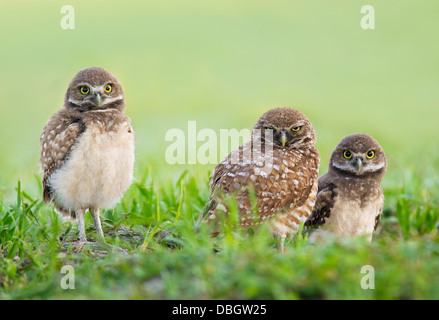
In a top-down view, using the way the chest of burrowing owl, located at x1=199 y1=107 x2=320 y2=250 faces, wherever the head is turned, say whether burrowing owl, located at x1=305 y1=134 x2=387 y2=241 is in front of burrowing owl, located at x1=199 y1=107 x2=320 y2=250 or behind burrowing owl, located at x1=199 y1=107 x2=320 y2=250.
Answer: in front

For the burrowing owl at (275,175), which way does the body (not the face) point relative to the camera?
to the viewer's right

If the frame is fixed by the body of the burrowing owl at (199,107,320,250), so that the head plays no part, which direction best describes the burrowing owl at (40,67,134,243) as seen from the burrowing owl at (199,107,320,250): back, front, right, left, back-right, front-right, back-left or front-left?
back

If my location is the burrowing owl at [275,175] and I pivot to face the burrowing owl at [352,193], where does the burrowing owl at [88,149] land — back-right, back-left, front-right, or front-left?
back-left

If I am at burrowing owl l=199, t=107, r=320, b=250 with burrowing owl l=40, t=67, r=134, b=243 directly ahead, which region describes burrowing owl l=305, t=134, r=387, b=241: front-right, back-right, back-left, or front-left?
back-right
